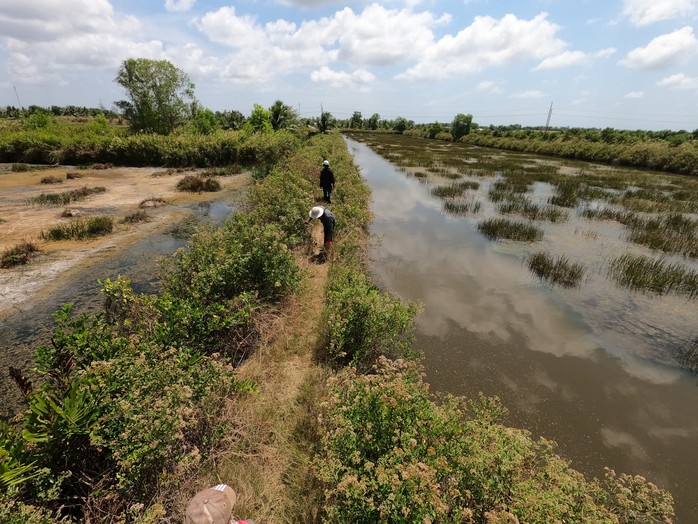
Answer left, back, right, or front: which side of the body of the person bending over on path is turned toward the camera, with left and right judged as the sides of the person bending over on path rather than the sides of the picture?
left

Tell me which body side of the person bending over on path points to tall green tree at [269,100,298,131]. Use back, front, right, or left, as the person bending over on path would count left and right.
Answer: right

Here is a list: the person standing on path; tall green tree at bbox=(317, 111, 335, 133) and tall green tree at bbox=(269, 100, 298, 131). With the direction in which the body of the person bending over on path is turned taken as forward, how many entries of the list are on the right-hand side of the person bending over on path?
3

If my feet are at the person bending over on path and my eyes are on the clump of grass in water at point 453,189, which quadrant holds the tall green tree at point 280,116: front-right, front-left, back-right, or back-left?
front-left

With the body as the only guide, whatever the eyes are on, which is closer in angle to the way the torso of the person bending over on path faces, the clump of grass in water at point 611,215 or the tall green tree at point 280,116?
the tall green tree

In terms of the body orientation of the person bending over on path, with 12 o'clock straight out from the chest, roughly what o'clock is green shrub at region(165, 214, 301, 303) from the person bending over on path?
The green shrub is roughly at 10 o'clock from the person bending over on path.

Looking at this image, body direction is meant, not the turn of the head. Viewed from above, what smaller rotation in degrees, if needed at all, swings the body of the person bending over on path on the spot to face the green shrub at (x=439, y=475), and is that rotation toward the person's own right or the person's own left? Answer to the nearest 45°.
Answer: approximately 90° to the person's own left

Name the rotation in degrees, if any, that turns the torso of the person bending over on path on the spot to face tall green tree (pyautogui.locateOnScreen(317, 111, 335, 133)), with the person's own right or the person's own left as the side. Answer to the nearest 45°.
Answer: approximately 90° to the person's own right

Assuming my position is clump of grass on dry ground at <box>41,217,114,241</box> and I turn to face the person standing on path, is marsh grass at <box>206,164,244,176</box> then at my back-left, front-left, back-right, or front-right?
front-left

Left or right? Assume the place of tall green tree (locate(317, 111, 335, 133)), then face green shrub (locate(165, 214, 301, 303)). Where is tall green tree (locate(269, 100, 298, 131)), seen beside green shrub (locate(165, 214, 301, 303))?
right

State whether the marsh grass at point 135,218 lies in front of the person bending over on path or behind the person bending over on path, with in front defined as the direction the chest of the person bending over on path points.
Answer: in front

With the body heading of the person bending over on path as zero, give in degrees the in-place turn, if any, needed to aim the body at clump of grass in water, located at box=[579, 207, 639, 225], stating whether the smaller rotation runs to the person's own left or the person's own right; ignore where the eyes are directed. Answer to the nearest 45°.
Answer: approximately 180°

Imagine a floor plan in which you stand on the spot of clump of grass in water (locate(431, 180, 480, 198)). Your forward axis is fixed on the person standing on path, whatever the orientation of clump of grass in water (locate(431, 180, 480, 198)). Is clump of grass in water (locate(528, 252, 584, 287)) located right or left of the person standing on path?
left

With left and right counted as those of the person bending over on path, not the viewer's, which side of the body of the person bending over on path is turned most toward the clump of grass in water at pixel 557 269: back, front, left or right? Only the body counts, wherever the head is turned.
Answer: back

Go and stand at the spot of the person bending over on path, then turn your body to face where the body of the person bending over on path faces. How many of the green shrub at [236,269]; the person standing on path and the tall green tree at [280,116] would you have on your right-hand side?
2

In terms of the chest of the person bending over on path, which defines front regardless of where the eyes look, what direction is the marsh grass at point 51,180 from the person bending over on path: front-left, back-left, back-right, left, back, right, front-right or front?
front-right

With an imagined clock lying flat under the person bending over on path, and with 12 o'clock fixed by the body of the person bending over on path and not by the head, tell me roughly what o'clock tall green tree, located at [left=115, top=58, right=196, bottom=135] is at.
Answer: The tall green tree is roughly at 2 o'clock from the person bending over on path.

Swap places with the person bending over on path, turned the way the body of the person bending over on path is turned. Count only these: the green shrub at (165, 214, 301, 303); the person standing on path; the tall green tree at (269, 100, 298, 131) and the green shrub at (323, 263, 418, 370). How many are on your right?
2

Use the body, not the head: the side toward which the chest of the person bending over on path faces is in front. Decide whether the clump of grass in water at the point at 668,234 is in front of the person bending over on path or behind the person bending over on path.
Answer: behind
